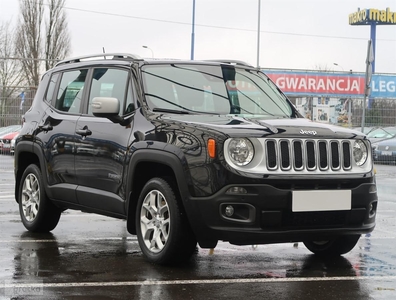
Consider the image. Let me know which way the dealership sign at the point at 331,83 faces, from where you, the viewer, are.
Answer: facing the viewer

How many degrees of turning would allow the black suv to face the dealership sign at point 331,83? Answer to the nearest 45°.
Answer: approximately 135° to its left

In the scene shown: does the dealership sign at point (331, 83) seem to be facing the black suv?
yes

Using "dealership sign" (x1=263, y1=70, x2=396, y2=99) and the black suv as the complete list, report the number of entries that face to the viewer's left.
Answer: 0
